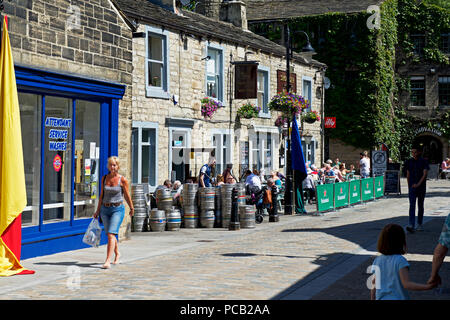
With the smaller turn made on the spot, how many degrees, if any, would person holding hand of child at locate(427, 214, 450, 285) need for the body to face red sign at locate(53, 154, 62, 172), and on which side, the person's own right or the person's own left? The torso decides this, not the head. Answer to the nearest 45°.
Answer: approximately 45° to the person's own left

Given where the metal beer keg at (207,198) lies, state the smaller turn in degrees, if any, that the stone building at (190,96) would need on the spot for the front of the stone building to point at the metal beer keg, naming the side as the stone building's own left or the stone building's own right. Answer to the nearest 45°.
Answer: approximately 45° to the stone building's own right

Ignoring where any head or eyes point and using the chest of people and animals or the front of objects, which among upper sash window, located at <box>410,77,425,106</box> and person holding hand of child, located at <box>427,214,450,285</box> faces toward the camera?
the upper sash window

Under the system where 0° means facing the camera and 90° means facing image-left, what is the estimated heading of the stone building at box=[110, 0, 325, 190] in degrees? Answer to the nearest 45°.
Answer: approximately 315°

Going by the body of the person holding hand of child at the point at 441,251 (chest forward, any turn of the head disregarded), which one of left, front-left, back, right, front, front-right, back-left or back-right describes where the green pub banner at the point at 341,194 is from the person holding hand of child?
front

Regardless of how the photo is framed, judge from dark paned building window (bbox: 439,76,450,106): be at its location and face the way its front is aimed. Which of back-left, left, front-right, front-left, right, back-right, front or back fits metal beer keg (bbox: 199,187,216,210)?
front

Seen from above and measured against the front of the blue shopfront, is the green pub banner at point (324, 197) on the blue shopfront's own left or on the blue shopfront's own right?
on the blue shopfront's own left

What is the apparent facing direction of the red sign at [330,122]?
toward the camera

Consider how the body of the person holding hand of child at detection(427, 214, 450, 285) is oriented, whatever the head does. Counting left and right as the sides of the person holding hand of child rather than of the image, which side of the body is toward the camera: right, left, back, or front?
back

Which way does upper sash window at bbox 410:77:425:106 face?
toward the camera

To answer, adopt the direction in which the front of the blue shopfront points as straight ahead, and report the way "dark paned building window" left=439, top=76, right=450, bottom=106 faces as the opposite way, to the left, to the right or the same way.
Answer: to the right

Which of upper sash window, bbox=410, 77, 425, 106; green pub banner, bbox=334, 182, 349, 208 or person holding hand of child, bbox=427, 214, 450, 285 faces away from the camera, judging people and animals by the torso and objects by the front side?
the person holding hand of child

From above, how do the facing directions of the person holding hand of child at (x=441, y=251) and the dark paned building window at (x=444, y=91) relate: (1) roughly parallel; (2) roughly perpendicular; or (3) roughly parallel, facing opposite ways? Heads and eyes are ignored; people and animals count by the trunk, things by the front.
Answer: roughly parallel, facing opposite ways

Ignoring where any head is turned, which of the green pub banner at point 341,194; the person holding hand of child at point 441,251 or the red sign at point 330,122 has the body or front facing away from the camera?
the person holding hand of child

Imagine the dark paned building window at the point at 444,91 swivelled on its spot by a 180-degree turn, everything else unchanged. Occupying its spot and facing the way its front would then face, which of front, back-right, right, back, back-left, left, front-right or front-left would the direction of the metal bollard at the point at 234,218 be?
back

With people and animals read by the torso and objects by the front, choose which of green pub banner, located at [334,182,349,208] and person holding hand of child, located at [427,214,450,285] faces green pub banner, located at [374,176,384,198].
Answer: the person holding hand of child
